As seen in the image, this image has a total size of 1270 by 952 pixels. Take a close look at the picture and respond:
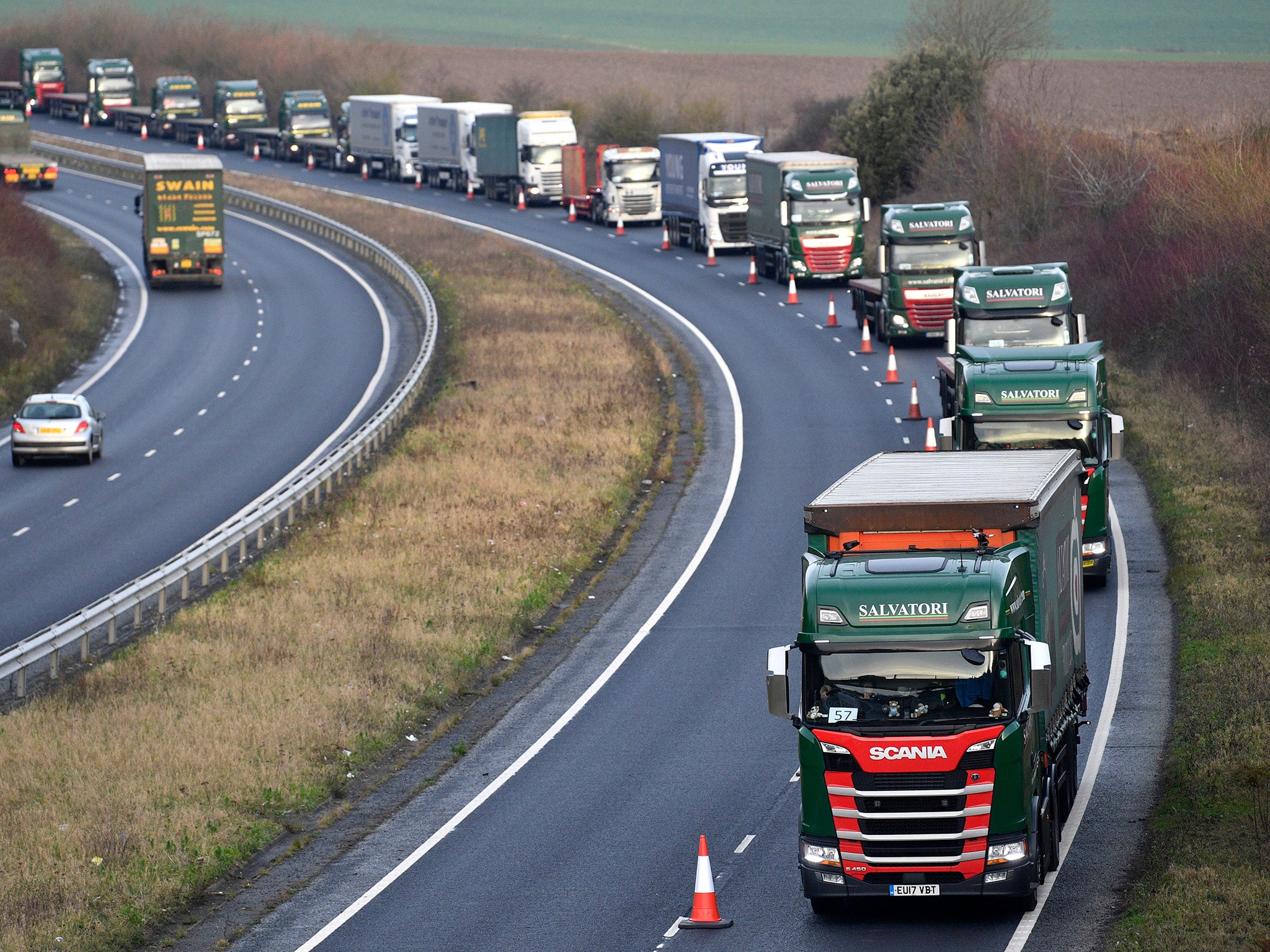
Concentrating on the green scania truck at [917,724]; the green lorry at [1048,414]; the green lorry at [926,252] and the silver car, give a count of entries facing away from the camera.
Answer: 1

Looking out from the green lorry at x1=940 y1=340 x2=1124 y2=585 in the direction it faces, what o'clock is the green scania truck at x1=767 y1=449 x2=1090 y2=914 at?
The green scania truck is roughly at 12 o'clock from the green lorry.

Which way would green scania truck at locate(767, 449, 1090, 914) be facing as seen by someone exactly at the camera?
facing the viewer

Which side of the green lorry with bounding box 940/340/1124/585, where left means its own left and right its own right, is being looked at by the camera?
front

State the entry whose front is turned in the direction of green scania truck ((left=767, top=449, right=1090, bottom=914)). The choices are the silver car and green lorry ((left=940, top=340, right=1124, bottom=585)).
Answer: the green lorry

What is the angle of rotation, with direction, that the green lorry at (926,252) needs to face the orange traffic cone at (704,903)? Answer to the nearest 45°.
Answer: approximately 45° to its right

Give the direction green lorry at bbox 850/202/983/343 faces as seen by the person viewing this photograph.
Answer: facing the viewer and to the right of the viewer

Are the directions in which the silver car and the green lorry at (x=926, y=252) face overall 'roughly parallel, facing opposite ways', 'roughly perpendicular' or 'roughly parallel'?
roughly parallel, facing opposite ways

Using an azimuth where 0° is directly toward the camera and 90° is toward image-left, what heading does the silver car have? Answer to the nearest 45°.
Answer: approximately 180°

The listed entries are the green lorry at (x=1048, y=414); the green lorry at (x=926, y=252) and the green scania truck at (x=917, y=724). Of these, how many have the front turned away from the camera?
0

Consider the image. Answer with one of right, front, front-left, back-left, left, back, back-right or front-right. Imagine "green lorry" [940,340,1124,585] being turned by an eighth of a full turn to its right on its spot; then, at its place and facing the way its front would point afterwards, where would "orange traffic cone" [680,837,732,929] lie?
front-left

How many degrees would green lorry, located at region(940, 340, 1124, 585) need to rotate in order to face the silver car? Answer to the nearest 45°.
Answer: approximately 135° to its right

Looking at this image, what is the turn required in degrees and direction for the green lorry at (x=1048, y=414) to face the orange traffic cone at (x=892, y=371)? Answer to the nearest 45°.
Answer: approximately 180°

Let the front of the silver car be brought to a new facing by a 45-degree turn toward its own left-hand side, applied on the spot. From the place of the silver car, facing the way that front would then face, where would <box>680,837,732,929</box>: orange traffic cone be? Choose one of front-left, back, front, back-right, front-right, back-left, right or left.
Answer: back-left

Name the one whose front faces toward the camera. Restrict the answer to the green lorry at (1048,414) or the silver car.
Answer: the green lorry

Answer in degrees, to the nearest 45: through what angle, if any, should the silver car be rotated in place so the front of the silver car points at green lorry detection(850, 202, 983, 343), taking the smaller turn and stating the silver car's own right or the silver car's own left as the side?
approximately 90° to the silver car's own right

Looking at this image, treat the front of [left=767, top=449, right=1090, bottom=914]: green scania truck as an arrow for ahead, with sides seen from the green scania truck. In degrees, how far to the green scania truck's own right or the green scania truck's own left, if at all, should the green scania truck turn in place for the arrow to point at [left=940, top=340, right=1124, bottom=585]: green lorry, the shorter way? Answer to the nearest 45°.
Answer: approximately 180°
